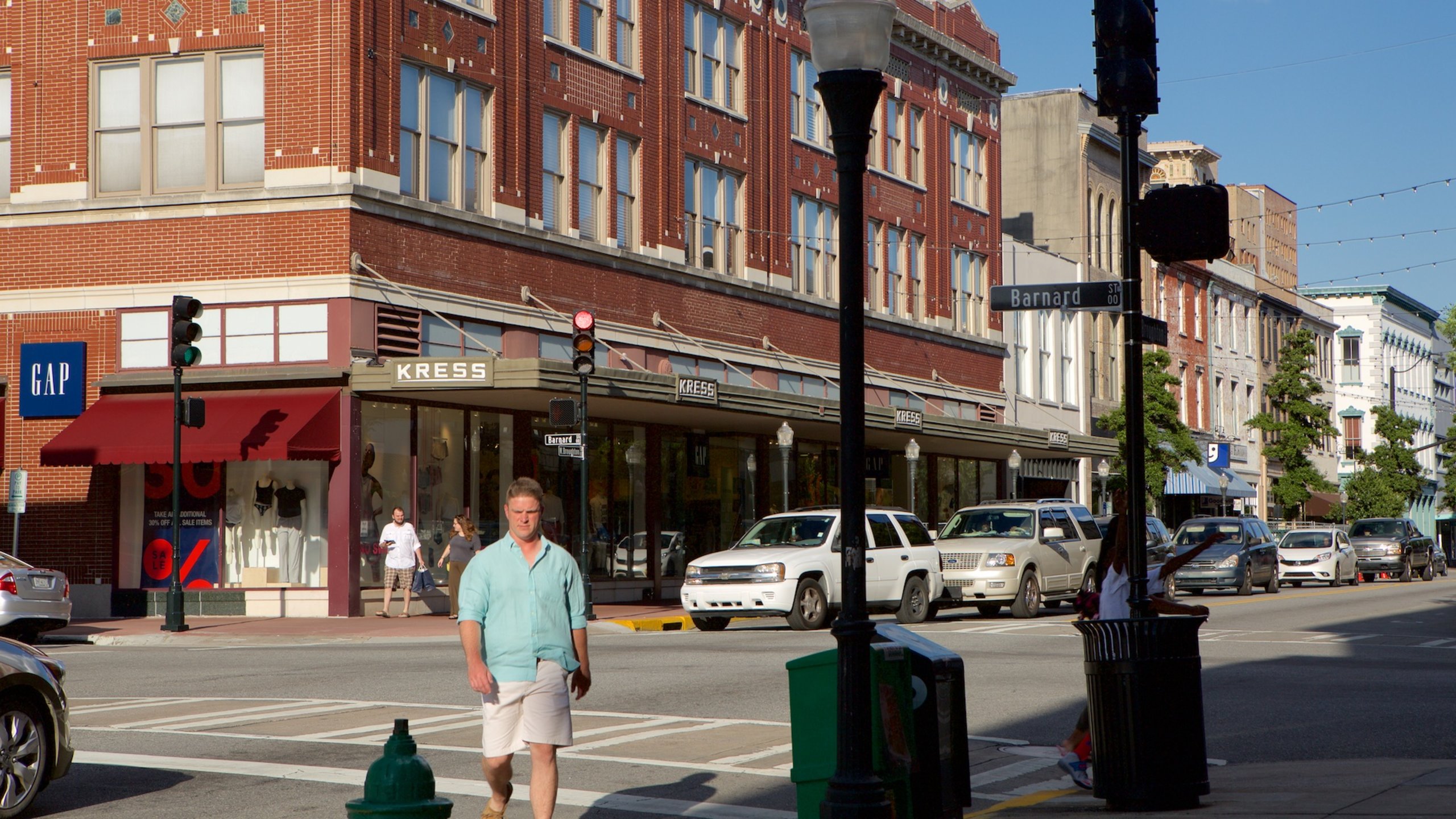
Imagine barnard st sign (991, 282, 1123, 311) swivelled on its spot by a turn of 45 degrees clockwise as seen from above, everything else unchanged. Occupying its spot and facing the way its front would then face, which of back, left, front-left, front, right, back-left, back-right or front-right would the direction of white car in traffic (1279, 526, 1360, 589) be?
back-right

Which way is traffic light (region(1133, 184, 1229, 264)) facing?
away from the camera

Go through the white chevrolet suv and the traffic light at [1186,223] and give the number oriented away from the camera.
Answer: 1

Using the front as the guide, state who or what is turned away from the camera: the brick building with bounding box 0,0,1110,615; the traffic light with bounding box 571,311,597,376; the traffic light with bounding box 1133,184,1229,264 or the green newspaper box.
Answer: the traffic light with bounding box 1133,184,1229,264

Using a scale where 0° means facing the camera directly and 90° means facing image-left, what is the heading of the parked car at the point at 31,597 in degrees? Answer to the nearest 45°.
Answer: approximately 135°

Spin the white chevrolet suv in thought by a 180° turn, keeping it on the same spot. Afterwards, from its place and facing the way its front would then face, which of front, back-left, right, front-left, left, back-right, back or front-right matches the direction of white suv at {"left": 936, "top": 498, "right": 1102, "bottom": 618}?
front

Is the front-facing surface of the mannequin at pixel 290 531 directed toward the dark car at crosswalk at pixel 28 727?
yes

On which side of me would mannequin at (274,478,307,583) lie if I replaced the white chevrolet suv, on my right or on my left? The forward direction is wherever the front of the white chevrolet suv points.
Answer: on my right

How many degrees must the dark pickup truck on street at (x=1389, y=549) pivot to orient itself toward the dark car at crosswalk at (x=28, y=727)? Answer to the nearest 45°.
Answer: approximately 45° to its left

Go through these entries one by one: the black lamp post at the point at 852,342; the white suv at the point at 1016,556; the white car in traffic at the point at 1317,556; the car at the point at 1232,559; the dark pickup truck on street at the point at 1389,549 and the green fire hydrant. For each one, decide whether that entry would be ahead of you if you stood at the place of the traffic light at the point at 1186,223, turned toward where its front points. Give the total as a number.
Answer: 4

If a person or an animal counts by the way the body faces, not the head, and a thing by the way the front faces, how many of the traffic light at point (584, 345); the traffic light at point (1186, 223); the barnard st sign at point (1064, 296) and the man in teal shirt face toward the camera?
3

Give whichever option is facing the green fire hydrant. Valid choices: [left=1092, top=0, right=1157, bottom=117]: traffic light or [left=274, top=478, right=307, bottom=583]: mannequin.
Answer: the mannequin

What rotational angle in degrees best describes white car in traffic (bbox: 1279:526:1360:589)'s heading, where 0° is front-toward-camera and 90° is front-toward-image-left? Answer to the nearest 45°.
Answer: approximately 45°

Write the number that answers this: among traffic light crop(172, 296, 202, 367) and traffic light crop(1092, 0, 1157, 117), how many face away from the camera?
1

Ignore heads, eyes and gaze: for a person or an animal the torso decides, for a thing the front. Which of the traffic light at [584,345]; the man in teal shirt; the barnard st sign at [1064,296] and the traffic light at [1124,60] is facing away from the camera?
the traffic light at [1124,60]
